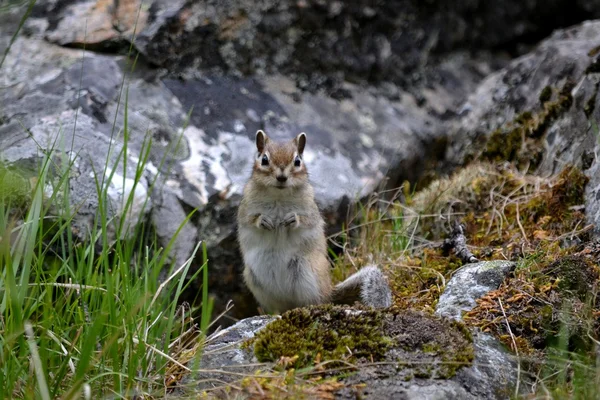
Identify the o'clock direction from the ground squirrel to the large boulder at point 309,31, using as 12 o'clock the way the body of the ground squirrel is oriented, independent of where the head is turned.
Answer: The large boulder is roughly at 6 o'clock from the ground squirrel.

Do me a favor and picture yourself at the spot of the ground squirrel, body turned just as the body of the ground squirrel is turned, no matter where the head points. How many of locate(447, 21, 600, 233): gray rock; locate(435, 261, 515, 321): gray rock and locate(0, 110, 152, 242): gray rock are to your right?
1

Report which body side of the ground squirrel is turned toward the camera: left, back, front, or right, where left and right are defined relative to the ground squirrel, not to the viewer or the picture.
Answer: front

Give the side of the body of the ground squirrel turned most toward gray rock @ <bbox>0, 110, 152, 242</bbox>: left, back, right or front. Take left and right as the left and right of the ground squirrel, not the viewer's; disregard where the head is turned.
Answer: right

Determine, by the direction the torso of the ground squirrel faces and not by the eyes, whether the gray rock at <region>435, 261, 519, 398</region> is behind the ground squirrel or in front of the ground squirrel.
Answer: in front

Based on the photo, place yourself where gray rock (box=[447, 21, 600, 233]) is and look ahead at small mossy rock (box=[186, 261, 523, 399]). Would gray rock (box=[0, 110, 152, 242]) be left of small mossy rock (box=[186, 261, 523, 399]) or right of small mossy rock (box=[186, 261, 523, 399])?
right

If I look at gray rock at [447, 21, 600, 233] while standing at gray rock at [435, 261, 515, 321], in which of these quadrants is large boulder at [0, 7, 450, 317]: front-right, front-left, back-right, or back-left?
front-left
